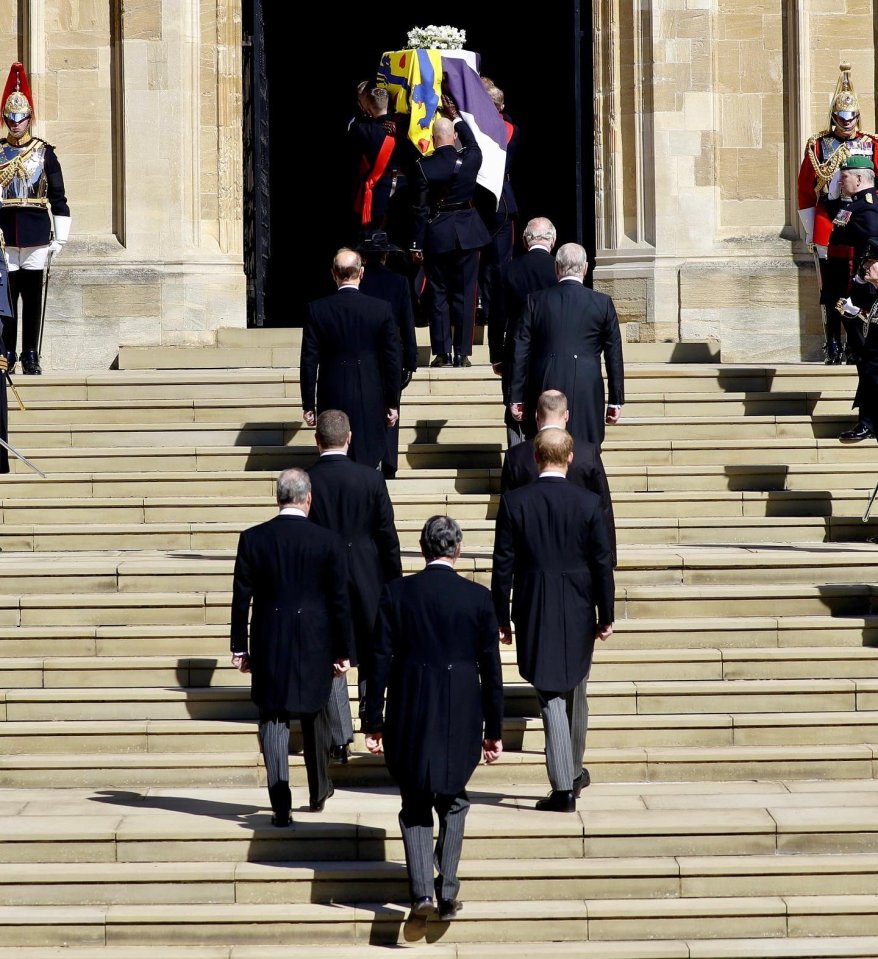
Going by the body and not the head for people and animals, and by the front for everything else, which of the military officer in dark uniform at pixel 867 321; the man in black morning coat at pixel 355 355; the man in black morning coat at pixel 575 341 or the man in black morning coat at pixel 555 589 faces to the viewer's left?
the military officer in dark uniform

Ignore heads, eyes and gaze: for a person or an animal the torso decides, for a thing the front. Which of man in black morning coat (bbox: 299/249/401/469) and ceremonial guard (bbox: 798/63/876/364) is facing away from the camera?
the man in black morning coat

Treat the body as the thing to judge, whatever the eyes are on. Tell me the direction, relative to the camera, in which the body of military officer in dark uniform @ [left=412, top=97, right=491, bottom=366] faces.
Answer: away from the camera

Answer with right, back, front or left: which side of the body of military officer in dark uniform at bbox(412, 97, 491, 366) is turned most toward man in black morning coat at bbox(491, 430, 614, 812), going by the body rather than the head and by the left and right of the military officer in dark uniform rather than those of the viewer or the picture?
back

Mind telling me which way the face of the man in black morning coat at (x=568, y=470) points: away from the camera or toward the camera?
away from the camera

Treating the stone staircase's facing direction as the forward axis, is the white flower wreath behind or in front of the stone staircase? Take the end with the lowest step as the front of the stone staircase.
behind

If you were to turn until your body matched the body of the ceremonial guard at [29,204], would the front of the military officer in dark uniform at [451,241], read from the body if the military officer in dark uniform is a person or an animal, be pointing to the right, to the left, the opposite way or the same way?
the opposite way

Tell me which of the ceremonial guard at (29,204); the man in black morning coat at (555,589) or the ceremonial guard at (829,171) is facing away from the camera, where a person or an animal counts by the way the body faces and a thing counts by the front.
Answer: the man in black morning coat

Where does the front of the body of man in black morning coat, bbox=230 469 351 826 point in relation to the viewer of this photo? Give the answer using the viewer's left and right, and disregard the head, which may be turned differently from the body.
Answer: facing away from the viewer

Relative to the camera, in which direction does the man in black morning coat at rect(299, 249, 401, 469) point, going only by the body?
away from the camera

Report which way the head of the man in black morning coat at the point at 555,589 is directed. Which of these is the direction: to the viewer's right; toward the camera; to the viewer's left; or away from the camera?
away from the camera

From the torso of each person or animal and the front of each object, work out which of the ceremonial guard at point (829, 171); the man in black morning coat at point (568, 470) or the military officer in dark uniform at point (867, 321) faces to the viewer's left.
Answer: the military officer in dark uniform

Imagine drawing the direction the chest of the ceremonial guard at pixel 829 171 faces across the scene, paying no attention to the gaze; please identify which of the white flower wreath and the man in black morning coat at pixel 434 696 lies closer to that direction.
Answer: the man in black morning coat

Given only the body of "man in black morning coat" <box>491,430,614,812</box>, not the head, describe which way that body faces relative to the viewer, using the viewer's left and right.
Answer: facing away from the viewer

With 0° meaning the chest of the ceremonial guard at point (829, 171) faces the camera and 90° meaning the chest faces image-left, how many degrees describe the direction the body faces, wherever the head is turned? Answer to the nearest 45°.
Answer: approximately 0°

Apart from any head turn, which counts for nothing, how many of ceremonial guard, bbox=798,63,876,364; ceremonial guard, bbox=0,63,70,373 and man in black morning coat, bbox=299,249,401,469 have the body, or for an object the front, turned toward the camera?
2

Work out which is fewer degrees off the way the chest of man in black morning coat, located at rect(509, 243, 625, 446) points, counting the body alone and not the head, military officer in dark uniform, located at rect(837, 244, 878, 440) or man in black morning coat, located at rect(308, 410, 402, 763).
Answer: the military officer in dark uniform
